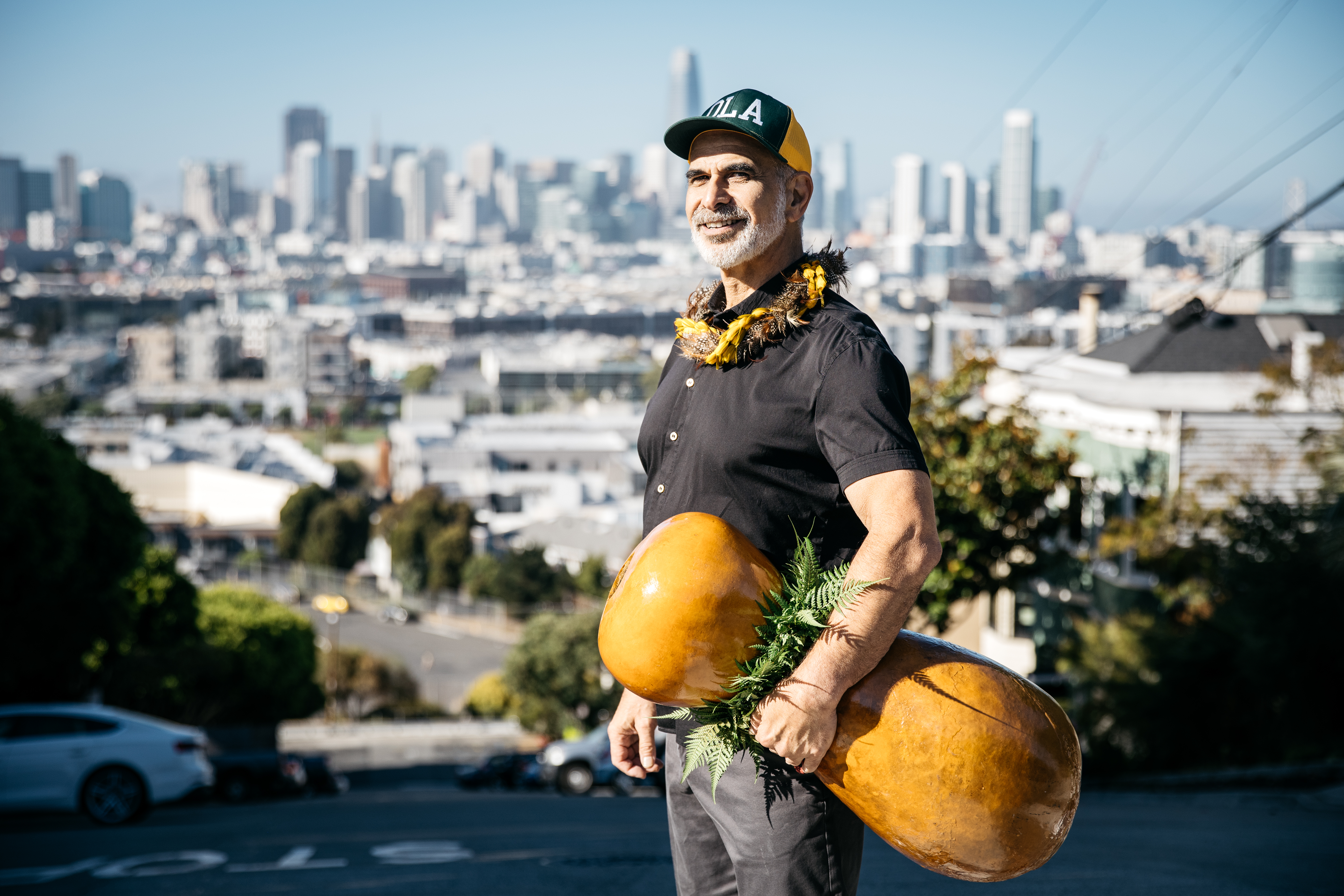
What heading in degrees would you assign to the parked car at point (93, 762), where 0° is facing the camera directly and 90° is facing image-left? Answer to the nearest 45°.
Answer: approximately 90°

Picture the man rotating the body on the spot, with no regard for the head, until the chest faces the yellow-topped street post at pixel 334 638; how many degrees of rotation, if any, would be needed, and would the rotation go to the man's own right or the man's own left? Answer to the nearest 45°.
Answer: approximately 135° to the man's own right

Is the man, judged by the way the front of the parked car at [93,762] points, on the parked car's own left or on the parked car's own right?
on the parked car's own left

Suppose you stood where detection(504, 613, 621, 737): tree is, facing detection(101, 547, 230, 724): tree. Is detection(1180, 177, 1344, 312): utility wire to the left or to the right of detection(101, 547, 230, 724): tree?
left

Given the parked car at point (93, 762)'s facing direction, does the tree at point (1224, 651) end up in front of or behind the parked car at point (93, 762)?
behind
